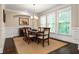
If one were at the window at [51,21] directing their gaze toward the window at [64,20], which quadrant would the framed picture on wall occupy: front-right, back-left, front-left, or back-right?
back-right

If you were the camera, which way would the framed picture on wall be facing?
facing the viewer
